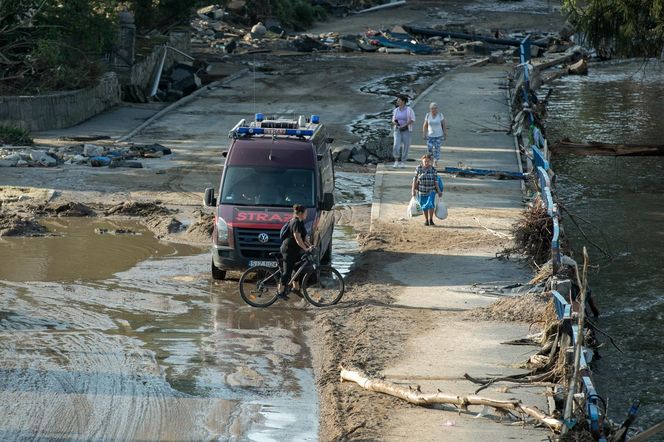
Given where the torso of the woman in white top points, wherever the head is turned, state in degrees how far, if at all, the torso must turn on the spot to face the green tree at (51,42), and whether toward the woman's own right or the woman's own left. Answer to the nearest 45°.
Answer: approximately 135° to the woman's own right

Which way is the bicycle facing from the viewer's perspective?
to the viewer's right

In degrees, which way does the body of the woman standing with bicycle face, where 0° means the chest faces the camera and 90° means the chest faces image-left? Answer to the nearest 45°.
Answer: approximately 270°

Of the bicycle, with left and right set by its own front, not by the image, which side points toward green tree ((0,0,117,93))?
left

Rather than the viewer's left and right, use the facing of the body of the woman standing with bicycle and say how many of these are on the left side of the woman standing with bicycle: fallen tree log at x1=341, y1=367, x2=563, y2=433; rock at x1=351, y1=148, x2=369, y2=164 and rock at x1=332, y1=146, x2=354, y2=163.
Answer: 2

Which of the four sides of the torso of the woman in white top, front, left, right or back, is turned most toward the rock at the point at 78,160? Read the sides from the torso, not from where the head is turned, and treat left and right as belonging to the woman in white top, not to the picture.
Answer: right

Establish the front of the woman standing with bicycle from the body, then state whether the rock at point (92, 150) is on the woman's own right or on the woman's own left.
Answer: on the woman's own left

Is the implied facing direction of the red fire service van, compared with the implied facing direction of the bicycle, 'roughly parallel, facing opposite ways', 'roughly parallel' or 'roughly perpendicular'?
roughly perpendicular

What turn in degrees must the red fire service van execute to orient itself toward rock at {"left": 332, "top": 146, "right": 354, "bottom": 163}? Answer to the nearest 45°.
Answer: approximately 180°

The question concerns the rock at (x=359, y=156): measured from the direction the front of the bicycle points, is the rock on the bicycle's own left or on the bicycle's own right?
on the bicycle's own left

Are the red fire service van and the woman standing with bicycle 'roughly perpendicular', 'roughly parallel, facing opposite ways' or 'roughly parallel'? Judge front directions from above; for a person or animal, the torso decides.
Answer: roughly perpendicular

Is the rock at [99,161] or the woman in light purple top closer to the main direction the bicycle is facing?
the woman in light purple top

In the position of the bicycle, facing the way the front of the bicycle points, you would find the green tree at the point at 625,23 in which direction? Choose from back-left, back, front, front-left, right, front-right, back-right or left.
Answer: front-left
